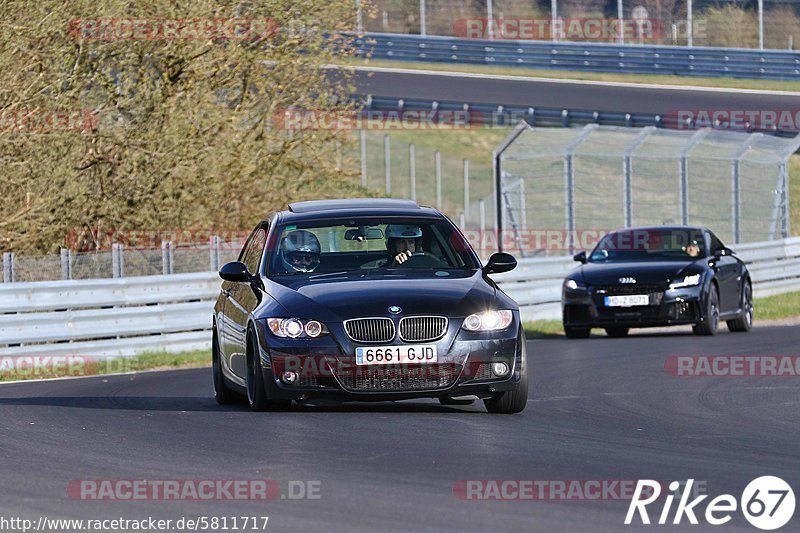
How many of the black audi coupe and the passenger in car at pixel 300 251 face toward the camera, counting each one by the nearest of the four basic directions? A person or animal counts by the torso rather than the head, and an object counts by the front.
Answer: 2

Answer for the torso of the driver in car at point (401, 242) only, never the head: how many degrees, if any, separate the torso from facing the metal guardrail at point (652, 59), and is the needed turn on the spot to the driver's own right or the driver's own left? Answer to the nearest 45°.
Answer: approximately 180°

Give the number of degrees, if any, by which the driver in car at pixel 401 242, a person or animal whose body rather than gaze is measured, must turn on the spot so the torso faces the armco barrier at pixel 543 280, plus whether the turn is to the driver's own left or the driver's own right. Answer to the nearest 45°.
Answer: approximately 180°

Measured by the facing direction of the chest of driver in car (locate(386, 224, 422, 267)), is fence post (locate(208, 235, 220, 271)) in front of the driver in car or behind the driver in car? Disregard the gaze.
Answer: behind

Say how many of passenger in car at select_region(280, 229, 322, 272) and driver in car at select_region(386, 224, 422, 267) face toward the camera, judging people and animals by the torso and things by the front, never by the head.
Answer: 2

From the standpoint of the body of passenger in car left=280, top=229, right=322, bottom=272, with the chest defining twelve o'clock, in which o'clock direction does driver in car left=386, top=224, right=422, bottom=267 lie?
driver in car left=386, top=224, right=422, bottom=267 is roughly at 9 o'clock from passenger in car left=280, top=229, right=322, bottom=272.

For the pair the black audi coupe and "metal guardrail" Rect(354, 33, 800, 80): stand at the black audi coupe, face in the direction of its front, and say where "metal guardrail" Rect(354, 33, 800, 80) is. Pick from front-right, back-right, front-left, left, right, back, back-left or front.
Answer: back

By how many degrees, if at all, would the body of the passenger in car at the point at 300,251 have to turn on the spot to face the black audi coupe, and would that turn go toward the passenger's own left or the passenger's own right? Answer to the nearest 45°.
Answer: approximately 135° to the passenger's own left

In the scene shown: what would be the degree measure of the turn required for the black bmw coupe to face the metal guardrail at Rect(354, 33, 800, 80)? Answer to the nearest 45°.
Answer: approximately 180°

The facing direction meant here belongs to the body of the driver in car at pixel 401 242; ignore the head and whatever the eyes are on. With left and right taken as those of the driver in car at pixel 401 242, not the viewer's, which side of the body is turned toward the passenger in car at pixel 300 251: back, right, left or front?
right

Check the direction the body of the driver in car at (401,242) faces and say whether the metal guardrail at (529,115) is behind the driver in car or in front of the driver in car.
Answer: behind

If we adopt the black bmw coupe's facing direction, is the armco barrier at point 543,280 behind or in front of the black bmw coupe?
behind

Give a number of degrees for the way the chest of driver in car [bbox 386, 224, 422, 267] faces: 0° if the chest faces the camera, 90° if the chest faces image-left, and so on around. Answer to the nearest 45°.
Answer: approximately 0°
